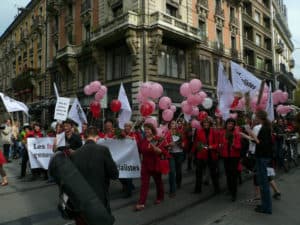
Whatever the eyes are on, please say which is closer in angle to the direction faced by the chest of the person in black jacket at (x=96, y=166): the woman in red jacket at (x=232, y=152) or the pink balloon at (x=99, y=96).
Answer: the pink balloon

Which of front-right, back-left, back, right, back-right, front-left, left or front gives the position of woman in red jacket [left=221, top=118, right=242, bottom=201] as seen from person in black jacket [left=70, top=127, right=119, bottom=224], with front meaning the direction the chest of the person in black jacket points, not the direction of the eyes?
front-right

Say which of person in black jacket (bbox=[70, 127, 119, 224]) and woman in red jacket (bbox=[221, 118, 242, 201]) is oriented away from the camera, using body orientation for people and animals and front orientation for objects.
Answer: the person in black jacket

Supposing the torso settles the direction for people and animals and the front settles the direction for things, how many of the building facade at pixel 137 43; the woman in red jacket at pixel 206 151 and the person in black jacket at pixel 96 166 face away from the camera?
1

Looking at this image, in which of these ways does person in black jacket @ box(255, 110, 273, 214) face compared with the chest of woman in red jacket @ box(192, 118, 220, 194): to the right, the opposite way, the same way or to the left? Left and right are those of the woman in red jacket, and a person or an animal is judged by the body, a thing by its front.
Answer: to the right

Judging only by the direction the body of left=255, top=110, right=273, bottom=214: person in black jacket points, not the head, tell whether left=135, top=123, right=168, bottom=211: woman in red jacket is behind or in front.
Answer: in front

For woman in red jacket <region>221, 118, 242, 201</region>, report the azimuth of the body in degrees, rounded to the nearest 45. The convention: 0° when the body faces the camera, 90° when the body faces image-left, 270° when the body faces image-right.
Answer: approximately 0°

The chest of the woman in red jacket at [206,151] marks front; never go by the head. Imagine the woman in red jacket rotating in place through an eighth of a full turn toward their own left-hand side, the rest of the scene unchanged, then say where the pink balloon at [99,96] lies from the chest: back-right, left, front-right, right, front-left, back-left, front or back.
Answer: back

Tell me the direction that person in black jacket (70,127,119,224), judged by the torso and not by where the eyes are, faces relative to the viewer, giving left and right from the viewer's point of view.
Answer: facing away from the viewer

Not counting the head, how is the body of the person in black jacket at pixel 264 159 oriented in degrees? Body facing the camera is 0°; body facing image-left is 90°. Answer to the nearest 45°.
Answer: approximately 90°
